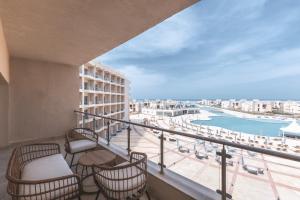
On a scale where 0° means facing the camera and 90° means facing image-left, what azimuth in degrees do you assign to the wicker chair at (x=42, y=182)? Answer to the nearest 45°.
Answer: approximately 270°

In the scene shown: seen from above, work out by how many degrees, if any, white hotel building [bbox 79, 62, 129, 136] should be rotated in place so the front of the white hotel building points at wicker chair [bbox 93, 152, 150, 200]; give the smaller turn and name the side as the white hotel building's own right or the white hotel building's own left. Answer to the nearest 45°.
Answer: approximately 45° to the white hotel building's own right

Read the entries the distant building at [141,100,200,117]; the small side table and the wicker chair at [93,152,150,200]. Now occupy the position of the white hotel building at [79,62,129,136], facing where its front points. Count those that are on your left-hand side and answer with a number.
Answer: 1

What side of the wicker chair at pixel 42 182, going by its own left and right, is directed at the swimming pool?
front

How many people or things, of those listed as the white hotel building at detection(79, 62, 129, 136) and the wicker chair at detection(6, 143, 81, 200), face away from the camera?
0

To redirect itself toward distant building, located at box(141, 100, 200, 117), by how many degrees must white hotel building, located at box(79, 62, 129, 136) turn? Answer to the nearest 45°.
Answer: approximately 90° to its left

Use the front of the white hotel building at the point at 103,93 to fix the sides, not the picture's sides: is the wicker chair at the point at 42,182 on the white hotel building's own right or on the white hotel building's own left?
on the white hotel building's own right

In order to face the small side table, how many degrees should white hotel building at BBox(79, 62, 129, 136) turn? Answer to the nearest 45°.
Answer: approximately 45° to its right

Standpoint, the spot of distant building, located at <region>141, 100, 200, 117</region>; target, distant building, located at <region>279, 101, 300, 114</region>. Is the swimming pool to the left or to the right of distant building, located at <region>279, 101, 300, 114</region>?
right

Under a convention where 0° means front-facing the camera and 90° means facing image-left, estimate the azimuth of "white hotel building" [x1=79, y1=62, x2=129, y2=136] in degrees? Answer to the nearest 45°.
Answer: approximately 315°

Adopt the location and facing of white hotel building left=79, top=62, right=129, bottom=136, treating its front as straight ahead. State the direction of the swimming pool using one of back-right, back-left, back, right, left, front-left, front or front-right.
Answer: front-left

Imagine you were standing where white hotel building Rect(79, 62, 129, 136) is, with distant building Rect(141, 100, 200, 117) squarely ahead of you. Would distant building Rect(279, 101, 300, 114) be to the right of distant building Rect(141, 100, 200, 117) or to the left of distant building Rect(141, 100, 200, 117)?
right

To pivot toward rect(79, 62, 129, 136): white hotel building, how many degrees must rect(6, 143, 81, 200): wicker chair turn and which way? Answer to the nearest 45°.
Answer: approximately 90° to its left
